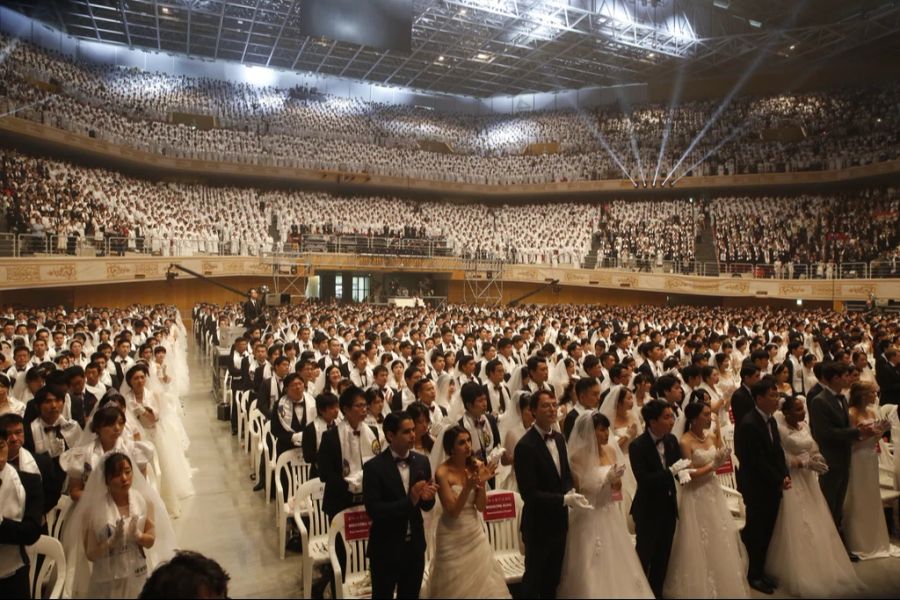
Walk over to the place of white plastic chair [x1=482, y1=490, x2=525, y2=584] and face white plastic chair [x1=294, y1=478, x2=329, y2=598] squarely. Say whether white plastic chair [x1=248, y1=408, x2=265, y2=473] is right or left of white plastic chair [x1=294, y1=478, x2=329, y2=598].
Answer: right

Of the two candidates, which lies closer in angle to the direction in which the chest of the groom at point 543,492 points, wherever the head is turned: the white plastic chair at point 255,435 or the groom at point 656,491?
the groom

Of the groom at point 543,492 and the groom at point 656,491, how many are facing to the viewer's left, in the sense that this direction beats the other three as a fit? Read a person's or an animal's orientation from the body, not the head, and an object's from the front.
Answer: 0

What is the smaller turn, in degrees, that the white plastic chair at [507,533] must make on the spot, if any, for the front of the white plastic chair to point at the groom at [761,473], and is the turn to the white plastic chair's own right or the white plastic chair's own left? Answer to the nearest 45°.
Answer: approximately 45° to the white plastic chair's own left

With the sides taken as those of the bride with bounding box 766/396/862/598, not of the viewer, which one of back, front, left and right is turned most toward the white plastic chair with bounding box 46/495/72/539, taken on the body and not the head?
right

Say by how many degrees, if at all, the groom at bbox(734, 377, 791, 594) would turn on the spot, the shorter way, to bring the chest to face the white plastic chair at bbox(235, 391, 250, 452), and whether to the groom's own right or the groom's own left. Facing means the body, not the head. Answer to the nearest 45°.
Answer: approximately 135° to the groom's own right

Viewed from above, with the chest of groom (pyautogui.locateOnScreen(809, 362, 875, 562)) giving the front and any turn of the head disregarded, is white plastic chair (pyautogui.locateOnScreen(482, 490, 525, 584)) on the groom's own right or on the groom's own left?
on the groom's own right

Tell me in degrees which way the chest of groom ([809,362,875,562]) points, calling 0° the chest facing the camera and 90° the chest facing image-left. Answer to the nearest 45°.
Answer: approximately 315°

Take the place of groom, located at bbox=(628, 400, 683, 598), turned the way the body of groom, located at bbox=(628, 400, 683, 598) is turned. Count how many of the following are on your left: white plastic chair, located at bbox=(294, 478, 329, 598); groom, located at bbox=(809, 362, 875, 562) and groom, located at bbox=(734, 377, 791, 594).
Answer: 2

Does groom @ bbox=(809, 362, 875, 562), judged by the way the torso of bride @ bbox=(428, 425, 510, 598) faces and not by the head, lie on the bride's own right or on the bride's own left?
on the bride's own left

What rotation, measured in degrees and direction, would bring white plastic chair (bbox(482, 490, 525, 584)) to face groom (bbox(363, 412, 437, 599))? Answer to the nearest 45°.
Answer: approximately 90° to its right
